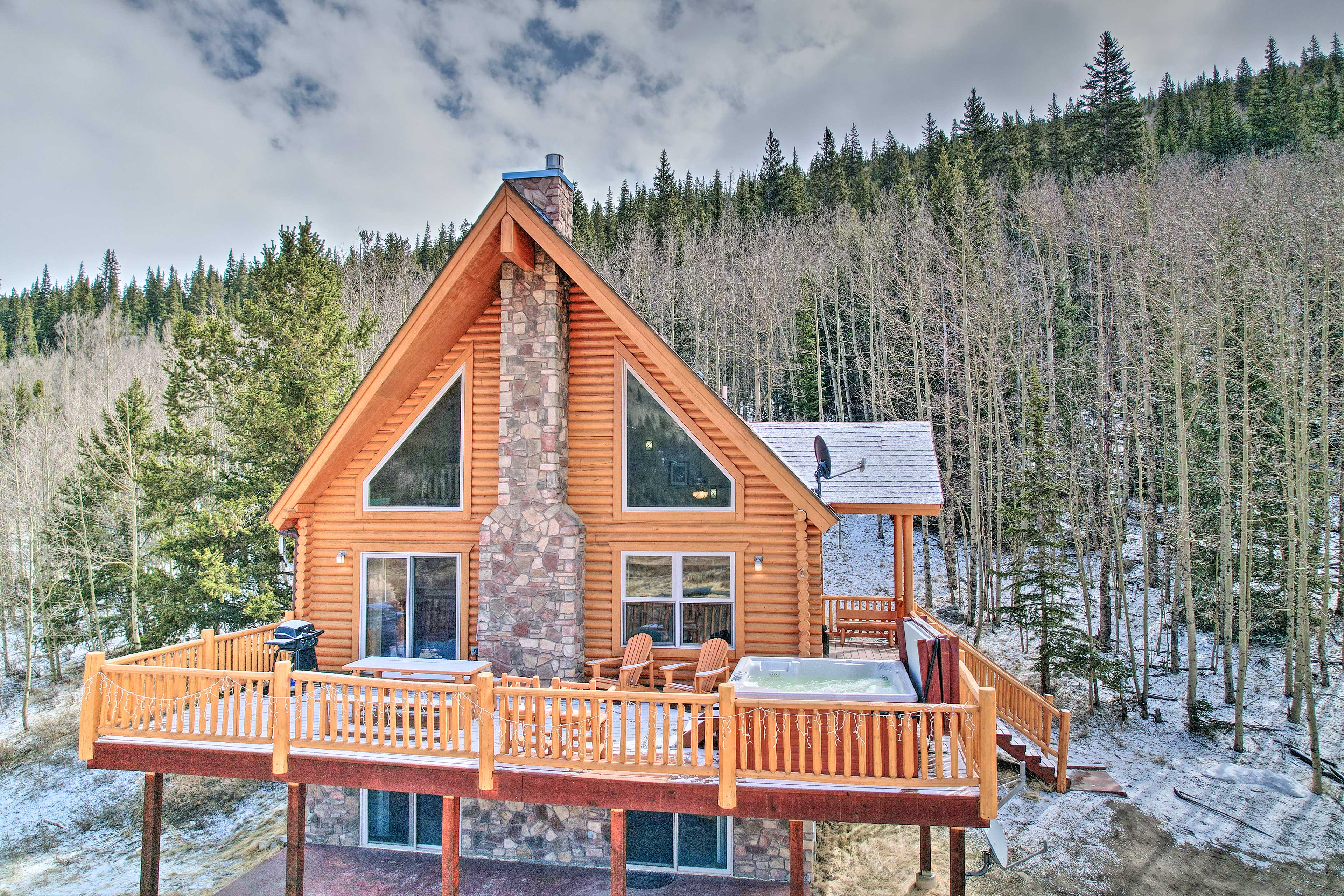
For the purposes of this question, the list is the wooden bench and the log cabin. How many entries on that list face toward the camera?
2

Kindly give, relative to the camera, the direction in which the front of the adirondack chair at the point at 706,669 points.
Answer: facing the viewer and to the left of the viewer

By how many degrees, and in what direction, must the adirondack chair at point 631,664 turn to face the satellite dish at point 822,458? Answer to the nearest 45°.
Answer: approximately 180°

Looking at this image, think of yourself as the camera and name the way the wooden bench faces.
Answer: facing the viewer

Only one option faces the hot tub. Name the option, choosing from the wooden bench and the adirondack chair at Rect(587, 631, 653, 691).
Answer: the wooden bench

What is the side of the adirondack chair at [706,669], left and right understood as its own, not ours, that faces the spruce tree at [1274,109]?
back

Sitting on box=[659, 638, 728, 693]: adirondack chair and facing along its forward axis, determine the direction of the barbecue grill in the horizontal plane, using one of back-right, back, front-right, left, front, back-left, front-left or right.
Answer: front-right

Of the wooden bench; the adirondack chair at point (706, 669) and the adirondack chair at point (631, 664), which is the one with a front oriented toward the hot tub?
the wooden bench

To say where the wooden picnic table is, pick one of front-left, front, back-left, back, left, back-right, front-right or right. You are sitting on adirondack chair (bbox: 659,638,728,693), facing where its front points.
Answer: front-right

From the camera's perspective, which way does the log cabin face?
toward the camera

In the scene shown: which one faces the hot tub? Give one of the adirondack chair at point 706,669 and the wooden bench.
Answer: the wooden bench

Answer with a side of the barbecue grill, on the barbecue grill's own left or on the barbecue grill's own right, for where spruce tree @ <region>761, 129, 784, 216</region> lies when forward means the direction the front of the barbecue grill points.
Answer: on the barbecue grill's own left

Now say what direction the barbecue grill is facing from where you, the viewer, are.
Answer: facing the viewer and to the right of the viewer

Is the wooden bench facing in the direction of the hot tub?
yes
